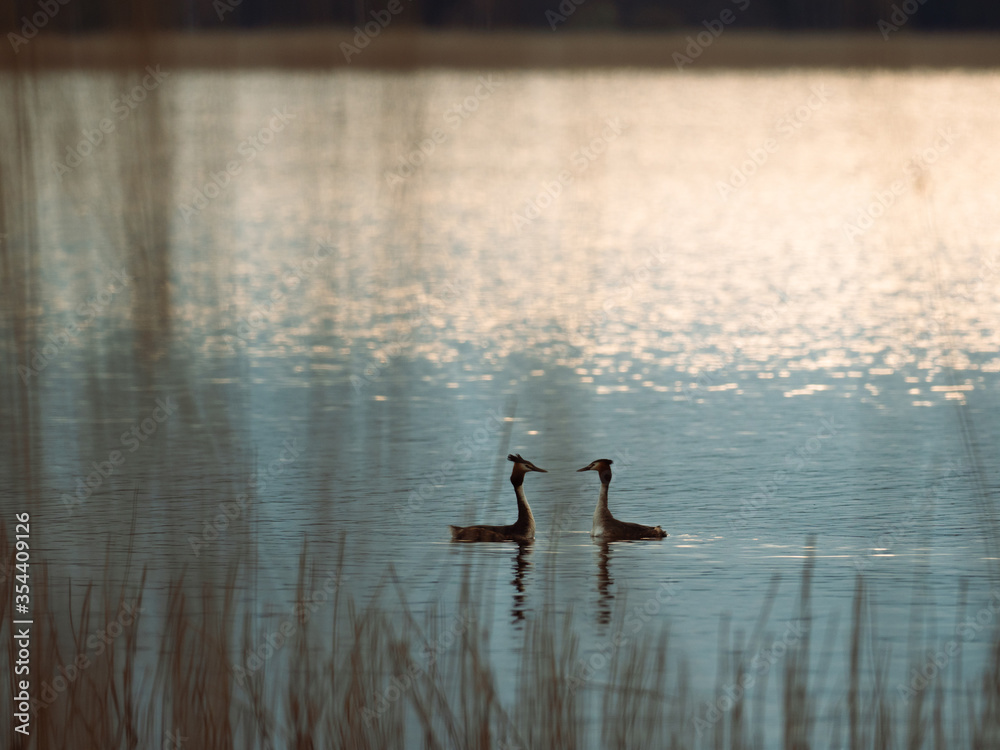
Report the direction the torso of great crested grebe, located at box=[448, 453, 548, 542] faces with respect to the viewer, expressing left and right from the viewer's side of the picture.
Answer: facing to the right of the viewer

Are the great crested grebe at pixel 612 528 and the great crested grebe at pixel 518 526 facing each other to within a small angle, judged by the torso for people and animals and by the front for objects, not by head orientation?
yes

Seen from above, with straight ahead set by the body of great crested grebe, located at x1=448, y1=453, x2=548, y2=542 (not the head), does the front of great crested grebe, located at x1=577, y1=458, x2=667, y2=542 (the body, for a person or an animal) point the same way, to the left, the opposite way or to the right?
the opposite way

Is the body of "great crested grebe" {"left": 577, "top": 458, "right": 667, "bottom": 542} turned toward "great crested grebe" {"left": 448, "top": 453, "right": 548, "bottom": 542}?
yes

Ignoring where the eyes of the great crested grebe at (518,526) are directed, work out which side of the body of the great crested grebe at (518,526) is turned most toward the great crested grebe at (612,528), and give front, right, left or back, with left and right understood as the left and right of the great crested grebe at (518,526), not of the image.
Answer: front

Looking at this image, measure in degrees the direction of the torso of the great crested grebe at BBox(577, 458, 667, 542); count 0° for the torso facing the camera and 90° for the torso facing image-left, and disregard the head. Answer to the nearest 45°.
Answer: approximately 90°

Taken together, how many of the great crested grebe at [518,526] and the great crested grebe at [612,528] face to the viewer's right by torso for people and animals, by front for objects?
1
